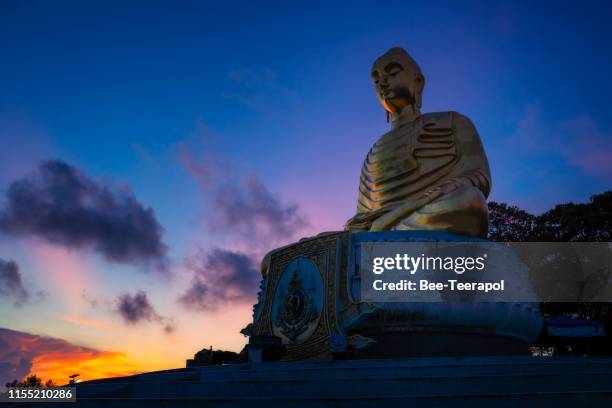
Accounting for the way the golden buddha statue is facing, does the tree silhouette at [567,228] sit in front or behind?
behind

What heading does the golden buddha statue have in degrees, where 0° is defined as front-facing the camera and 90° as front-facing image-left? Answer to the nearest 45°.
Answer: approximately 45°
